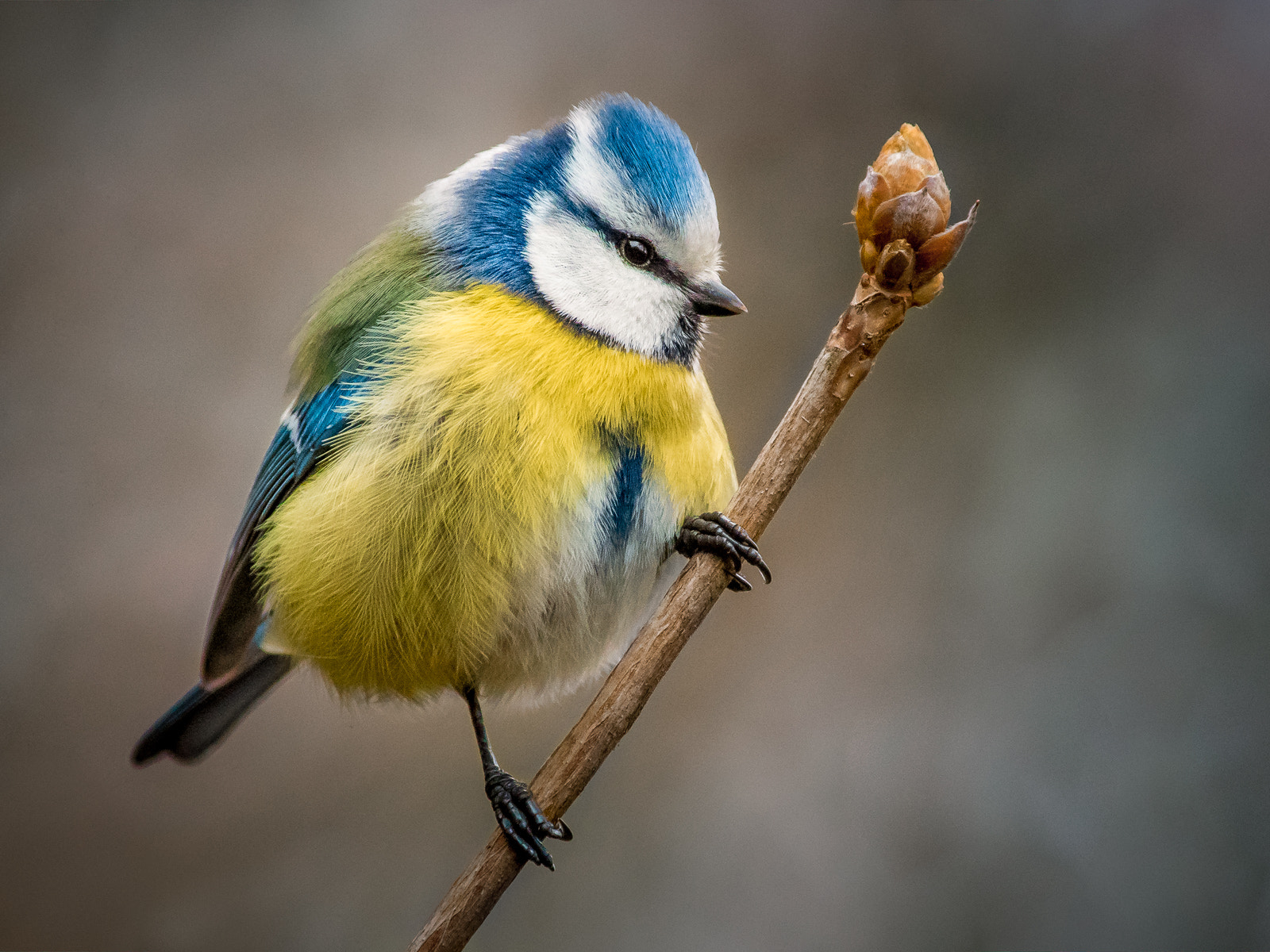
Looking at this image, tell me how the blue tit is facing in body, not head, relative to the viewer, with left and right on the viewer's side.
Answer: facing the viewer and to the right of the viewer
